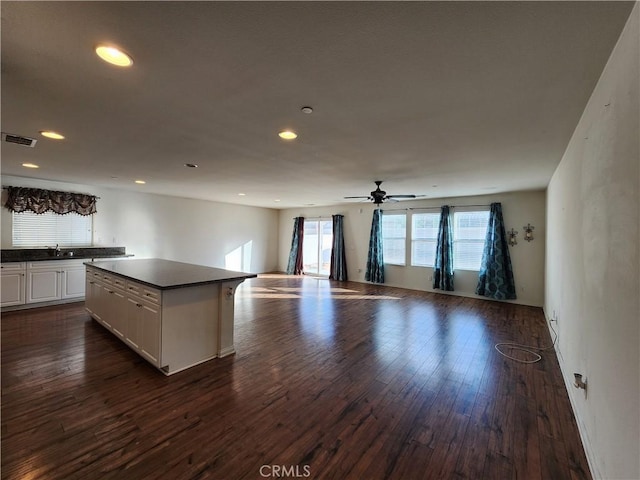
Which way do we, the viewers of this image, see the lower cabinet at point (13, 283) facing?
facing the viewer and to the right of the viewer

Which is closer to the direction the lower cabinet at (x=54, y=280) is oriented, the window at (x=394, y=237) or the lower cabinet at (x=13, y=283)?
the window

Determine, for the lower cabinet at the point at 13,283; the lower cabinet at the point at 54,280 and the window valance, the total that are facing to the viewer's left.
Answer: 0

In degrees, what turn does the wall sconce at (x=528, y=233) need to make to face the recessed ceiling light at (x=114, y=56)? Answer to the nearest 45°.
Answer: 0° — it already faces it

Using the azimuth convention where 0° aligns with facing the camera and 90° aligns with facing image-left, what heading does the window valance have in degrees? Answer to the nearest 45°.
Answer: approximately 315°

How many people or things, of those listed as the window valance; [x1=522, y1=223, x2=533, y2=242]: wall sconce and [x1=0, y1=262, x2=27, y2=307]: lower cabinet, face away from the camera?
0

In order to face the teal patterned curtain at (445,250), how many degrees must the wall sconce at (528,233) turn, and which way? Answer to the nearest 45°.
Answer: approximately 90° to its right

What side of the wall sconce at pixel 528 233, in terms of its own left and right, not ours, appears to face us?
front

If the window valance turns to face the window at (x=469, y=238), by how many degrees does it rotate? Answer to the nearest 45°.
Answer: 0° — it already faces it

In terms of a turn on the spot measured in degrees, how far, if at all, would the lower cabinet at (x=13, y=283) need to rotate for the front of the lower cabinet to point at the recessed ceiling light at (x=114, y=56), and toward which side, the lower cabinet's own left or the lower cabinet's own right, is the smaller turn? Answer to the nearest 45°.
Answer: approximately 45° to the lower cabinet's own right

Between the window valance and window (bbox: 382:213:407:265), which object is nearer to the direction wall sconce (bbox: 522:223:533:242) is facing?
the window valance

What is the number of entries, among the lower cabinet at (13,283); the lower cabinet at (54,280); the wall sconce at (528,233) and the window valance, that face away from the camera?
0

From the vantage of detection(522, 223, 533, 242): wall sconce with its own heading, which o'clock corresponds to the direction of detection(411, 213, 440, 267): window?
The window is roughly at 3 o'clock from the wall sconce.
